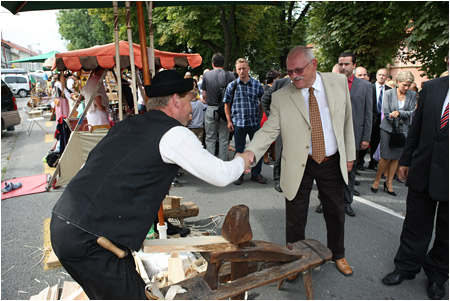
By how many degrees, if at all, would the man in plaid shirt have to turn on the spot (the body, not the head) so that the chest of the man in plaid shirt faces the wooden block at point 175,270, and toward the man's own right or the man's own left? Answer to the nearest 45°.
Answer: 0° — they already face it

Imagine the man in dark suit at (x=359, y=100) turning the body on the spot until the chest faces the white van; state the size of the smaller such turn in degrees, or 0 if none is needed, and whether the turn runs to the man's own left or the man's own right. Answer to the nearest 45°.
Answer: approximately 90° to the man's own right

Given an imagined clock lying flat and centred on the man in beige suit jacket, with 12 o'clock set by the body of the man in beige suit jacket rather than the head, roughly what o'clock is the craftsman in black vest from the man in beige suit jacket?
The craftsman in black vest is roughly at 1 o'clock from the man in beige suit jacket.

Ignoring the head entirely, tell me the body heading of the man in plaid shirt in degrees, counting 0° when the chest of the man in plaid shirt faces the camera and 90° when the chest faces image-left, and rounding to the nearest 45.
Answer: approximately 0°

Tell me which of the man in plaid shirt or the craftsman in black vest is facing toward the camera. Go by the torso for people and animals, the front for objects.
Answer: the man in plaid shirt

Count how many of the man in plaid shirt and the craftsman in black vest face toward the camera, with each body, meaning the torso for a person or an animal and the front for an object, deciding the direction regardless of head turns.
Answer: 1

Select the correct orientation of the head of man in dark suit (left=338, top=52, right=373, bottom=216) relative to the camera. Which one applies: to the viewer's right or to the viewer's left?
to the viewer's left

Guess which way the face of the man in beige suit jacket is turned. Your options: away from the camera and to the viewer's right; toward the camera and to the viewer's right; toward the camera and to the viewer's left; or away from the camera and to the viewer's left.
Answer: toward the camera and to the viewer's left

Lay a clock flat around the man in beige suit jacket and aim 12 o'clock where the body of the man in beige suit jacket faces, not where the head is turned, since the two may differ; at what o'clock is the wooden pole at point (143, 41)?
The wooden pole is roughly at 3 o'clock from the man in beige suit jacket.

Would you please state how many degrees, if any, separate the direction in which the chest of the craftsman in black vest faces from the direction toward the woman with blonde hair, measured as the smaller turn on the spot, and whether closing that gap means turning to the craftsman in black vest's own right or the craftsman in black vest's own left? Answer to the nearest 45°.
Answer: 0° — they already face them

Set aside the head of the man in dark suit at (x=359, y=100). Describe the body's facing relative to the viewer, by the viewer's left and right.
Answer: facing the viewer and to the left of the viewer

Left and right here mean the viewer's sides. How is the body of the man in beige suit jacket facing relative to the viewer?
facing the viewer

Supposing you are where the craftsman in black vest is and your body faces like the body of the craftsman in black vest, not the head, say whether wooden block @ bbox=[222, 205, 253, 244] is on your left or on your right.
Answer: on your right
